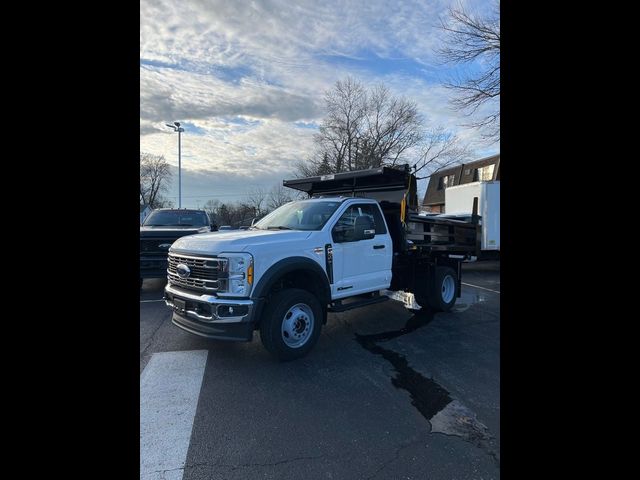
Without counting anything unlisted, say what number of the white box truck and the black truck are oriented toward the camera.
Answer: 1

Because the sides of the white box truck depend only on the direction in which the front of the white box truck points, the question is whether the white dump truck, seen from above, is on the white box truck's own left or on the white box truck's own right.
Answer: on the white box truck's own left

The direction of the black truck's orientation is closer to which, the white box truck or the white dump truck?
the white dump truck

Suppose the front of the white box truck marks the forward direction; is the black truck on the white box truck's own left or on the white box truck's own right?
on the white box truck's own left

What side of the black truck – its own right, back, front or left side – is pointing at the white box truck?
left

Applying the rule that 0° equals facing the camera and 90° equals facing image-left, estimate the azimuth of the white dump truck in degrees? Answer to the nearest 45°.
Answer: approximately 45°

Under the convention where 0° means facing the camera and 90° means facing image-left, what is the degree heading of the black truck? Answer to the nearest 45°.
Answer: approximately 0°

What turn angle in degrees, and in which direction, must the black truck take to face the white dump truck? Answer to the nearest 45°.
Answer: approximately 45° to its left

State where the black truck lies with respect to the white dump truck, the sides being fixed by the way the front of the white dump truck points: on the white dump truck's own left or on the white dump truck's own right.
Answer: on the white dump truck's own right

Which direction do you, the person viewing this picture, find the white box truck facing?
facing away from the viewer and to the left of the viewer

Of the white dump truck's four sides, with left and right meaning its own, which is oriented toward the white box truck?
back
